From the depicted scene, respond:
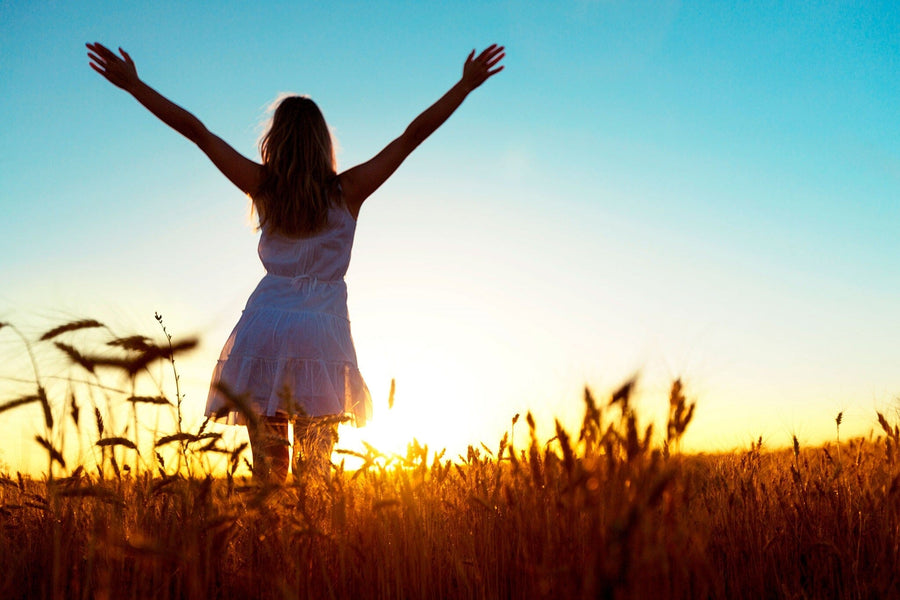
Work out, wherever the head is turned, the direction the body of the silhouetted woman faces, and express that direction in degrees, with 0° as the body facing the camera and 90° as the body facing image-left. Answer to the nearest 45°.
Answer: approximately 180°

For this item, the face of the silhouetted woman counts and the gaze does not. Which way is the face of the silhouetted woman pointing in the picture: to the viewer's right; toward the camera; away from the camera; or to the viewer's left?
away from the camera
